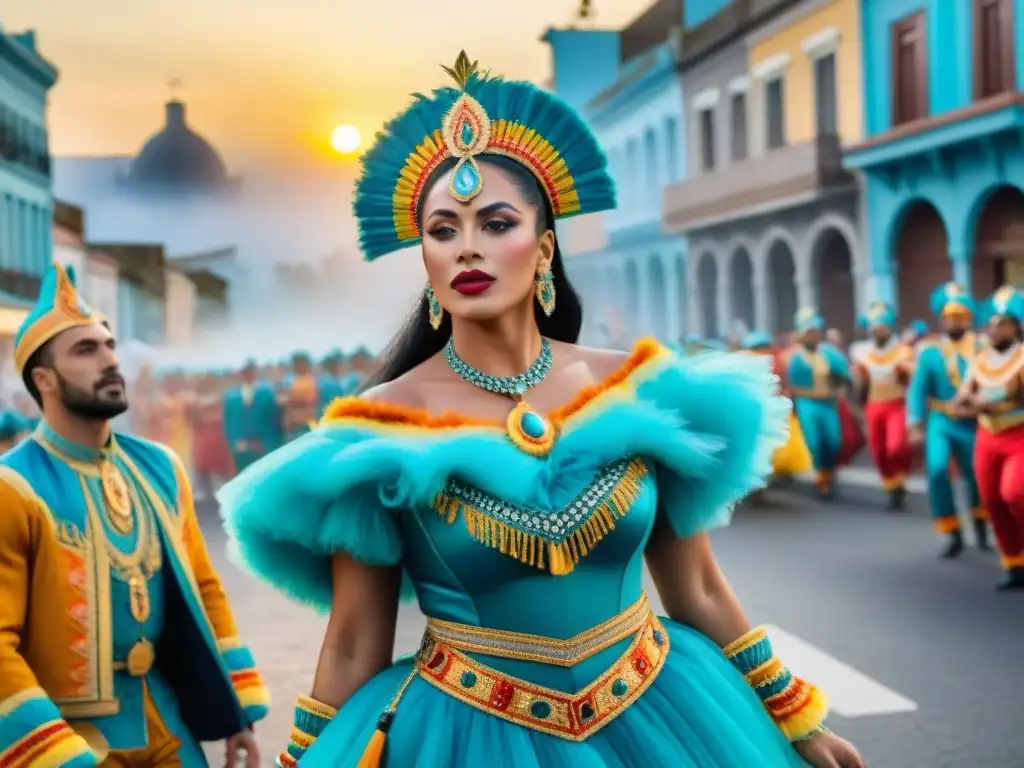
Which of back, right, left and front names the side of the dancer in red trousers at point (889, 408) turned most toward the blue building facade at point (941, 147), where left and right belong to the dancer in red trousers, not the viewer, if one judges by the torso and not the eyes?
back

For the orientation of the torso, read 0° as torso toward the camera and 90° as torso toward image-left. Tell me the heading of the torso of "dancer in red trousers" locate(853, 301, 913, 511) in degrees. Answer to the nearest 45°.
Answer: approximately 0°

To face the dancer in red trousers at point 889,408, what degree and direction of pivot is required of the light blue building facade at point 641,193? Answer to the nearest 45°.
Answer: approximately 45° to its left

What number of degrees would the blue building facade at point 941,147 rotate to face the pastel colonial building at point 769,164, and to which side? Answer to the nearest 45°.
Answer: approximately 90° to its right

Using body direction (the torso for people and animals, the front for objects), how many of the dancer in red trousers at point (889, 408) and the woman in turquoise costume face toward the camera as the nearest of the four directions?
2

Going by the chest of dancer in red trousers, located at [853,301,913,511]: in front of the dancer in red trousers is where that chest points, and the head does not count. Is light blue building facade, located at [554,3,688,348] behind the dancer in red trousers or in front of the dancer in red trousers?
behind

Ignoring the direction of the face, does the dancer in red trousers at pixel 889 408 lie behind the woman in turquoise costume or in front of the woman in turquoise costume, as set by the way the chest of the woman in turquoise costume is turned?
behind

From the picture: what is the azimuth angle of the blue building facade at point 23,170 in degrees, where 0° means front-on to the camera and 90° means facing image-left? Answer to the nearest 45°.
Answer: approximately 315°

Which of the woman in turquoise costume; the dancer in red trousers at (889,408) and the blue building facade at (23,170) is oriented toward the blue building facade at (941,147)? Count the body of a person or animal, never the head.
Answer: the blue building facade at (23,170)

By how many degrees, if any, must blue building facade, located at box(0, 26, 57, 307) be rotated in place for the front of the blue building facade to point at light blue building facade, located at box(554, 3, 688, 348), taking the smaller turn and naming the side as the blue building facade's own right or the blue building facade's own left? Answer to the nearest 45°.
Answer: approximately 45° to the blue building facade's own left

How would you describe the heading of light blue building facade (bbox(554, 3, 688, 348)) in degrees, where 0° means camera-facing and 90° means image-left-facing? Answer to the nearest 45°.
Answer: approximately 45°

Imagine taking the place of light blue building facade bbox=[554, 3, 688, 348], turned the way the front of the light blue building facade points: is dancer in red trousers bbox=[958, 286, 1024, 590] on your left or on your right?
on your left
